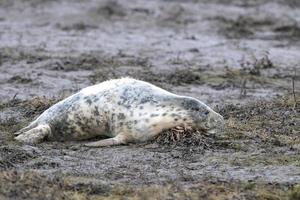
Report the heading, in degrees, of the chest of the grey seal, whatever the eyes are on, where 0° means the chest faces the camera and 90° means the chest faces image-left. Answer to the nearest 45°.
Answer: approximately 270°
